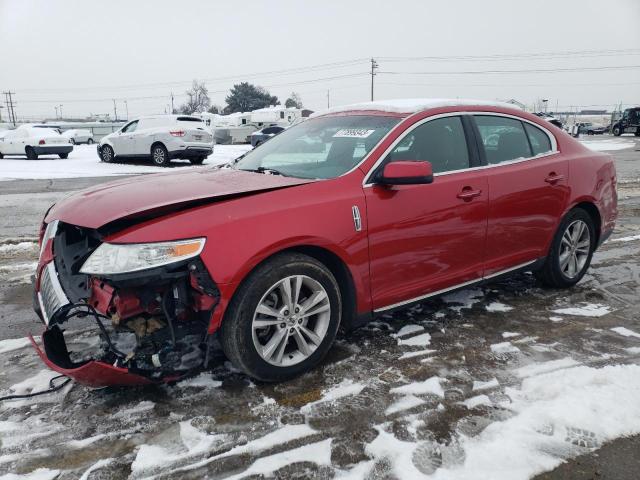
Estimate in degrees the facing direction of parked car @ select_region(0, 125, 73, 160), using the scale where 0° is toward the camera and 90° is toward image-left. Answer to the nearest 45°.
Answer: approximately 135°

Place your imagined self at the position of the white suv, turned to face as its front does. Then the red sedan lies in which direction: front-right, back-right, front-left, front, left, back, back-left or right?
back-left

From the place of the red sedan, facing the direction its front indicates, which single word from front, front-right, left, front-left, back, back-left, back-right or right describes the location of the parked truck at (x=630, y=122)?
back

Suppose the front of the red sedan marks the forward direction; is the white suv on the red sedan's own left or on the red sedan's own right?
on the red sedan's own right

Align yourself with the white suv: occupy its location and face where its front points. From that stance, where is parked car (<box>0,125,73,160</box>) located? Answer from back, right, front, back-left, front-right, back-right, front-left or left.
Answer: front

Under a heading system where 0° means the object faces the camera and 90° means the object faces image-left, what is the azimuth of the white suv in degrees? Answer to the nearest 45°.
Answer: approximately 135°

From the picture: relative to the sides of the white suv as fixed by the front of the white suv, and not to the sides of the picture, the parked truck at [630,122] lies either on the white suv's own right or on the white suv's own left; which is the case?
on the white suv's own right

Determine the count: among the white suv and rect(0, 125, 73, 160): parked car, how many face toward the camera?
0

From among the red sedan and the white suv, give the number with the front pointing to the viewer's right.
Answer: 0

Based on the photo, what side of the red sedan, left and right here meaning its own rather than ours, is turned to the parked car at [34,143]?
right

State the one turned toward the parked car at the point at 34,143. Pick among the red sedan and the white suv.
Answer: the white suv

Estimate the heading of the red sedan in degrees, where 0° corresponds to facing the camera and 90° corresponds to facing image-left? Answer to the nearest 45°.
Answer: approximately 45°

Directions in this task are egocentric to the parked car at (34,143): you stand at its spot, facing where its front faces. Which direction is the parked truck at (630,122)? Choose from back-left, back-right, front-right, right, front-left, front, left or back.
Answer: back-right
